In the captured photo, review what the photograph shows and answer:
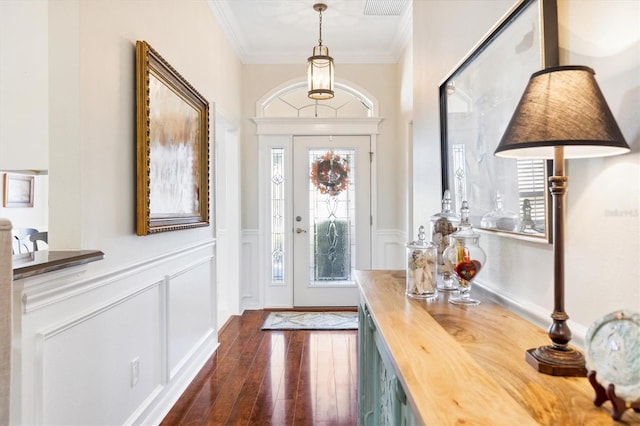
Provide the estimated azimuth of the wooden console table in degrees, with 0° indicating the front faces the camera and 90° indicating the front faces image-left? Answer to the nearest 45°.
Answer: approximately 45°

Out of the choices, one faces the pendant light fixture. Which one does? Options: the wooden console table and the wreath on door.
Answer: the wreath on door

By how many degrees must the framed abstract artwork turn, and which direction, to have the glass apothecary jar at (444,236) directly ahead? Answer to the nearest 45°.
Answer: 0° — it already faces it

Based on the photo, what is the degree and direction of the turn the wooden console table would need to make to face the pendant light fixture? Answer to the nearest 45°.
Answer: approximately 90° to its right

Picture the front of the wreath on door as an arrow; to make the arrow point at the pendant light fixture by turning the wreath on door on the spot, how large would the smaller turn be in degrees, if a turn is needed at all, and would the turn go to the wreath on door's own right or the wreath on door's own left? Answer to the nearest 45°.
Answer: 0° — it already faces it

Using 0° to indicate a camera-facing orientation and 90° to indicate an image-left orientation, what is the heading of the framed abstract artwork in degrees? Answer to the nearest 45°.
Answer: approximately 315°

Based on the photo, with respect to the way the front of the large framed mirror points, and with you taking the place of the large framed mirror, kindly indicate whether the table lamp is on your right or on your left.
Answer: on your left

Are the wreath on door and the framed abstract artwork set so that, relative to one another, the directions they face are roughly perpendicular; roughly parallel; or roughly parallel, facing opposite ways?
roughly perpendicular

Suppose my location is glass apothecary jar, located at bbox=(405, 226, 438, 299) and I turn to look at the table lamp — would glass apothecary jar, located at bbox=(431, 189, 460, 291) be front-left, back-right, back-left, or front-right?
back-left

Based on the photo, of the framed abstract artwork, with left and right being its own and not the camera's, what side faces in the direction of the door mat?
left
